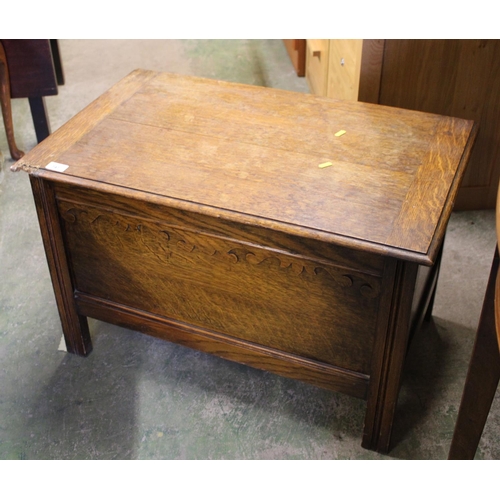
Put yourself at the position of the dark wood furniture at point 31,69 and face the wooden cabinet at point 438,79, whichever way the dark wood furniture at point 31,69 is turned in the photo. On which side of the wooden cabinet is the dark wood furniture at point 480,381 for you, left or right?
right

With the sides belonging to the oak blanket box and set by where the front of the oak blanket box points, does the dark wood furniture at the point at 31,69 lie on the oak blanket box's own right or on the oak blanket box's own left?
on the oak blanket box's own right

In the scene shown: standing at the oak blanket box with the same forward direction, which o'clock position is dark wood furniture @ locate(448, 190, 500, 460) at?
The dark wood furniture is roughly at 9 o'clock from the oak blanket box.

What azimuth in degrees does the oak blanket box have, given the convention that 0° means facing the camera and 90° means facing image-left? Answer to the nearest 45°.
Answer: approximately 45°

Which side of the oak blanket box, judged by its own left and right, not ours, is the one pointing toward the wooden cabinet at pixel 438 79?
back

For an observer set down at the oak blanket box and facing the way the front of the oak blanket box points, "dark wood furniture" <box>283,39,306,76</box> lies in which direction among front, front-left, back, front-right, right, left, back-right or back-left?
back-right

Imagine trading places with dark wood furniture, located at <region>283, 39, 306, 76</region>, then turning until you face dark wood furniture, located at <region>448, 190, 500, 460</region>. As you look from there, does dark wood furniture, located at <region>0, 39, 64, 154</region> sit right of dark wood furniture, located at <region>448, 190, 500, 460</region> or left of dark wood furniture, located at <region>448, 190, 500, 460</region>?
right
